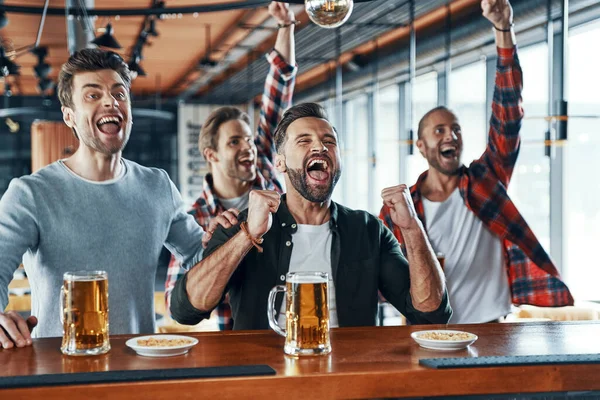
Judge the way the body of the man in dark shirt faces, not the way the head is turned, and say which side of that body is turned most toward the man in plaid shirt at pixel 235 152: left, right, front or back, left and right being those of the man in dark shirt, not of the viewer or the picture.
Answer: back

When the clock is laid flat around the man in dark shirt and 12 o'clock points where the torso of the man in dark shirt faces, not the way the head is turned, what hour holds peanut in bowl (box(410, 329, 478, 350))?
The peanut in bowl is roughly at 11 o'clock from the man in dark shirt.

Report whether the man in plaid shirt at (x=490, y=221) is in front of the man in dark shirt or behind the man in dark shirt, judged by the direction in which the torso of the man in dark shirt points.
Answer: behind

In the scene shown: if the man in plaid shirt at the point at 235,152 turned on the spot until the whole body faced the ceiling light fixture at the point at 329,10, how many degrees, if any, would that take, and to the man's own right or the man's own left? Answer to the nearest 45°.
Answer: approximately 90° to the man's own left

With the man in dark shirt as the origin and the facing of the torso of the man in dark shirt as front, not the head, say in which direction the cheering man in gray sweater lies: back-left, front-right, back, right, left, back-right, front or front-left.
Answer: right

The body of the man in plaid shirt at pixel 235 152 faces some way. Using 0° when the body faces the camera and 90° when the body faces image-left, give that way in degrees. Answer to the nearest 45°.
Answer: approximately 315°

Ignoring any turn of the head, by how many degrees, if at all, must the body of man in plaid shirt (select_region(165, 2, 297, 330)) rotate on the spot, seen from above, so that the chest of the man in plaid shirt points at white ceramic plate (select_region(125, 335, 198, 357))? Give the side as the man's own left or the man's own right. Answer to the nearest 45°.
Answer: approximately 45° to the man's own right

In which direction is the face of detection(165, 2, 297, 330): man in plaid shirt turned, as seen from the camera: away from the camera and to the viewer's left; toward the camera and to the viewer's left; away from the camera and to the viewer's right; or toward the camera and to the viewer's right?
toward the camera and to the viewer's right

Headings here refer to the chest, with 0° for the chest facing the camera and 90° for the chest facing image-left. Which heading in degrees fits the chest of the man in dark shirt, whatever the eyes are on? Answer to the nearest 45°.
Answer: approximately 0°

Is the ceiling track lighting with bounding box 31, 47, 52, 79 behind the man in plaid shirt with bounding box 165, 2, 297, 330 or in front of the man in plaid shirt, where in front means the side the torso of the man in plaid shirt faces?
behind

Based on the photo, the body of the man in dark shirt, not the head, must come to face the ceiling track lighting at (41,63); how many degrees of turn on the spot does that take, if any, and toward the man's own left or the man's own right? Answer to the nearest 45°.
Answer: approximately 135° to the man's own right

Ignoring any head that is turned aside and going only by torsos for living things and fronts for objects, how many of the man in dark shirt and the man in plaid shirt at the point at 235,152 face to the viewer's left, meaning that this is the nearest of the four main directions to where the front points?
0
